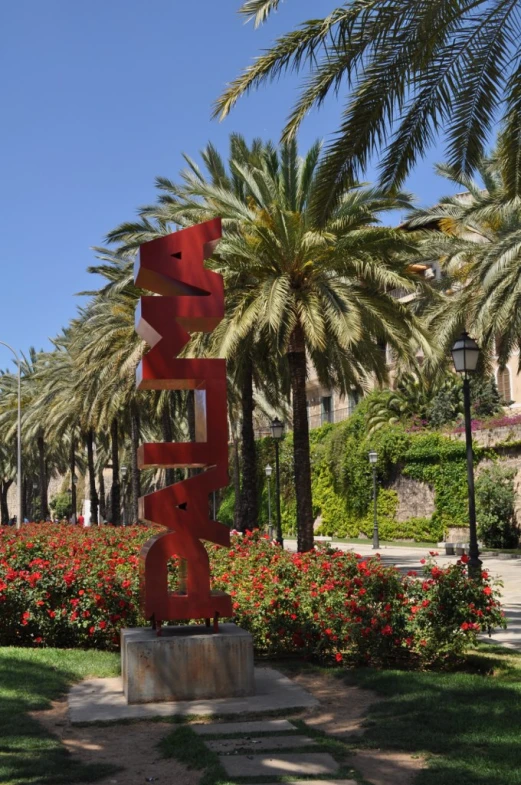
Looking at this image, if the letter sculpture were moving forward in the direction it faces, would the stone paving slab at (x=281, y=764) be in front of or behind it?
in front

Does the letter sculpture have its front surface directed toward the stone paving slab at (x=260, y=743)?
yes

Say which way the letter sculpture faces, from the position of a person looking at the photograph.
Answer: facing the viewer

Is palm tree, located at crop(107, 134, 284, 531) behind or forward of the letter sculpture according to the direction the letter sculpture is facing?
behind

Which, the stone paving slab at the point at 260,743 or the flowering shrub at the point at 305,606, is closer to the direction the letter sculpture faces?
the stone paving slab

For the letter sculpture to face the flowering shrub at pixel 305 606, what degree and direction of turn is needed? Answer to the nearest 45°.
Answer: approximately 135° to its left

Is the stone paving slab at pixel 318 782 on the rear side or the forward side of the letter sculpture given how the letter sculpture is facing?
on the forward side

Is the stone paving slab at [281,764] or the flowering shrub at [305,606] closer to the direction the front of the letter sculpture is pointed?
the stone paving slab

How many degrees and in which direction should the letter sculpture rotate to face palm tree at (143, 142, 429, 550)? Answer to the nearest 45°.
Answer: approximately 180°
